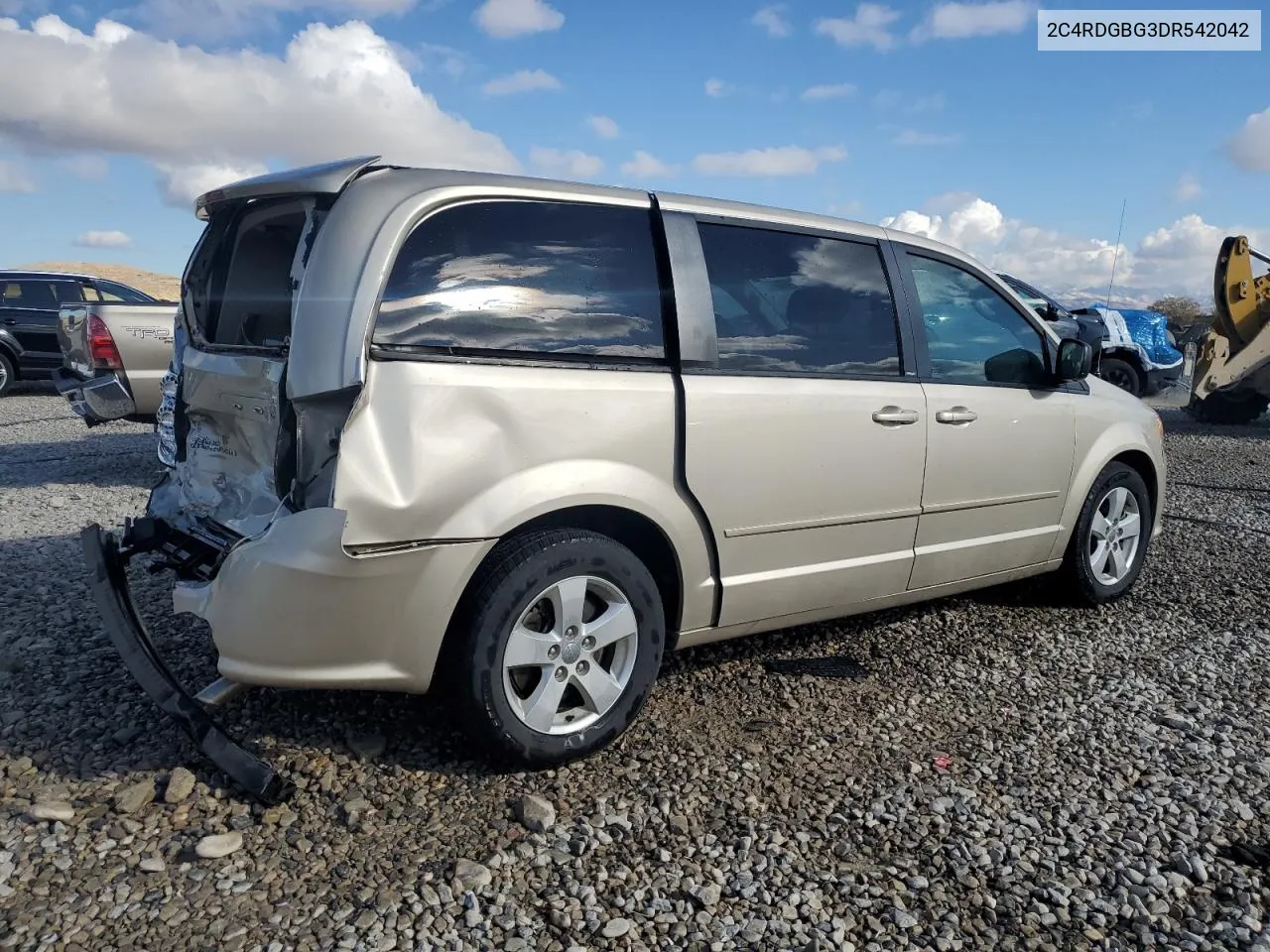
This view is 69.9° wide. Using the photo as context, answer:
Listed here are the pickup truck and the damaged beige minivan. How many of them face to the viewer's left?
0

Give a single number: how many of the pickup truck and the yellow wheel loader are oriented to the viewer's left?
1

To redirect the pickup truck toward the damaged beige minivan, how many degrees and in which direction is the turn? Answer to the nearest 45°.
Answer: approximately 135° to its right

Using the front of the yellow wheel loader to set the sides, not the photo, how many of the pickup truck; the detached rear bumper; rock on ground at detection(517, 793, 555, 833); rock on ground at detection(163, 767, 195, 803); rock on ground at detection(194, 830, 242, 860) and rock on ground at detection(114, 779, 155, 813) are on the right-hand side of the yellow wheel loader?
0

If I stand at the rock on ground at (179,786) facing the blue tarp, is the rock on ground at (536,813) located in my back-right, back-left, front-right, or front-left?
front-right

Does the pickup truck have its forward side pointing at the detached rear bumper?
no

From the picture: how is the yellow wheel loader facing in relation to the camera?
to the viewer's left

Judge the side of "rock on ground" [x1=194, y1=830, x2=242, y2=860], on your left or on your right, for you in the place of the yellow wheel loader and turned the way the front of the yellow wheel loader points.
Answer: on your left

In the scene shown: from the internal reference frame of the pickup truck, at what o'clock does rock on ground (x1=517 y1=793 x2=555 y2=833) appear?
The rock on ground is roughly at 4 o'clock from the pickup truck.

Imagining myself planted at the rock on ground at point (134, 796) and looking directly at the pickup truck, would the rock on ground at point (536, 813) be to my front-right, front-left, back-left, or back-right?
back-right

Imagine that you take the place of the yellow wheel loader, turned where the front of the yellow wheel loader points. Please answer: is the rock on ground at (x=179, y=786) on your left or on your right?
on your left

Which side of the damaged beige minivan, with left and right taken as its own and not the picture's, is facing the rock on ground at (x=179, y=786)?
back

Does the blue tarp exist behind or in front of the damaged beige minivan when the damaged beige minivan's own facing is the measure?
in front

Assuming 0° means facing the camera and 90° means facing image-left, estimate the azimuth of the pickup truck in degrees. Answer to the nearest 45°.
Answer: approximately 225°

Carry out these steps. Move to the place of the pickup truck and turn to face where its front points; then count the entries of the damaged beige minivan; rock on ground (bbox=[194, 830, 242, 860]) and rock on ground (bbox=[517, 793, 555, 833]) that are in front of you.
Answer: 0

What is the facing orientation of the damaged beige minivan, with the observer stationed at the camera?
facing away from the viewer and to the right of the viewer
